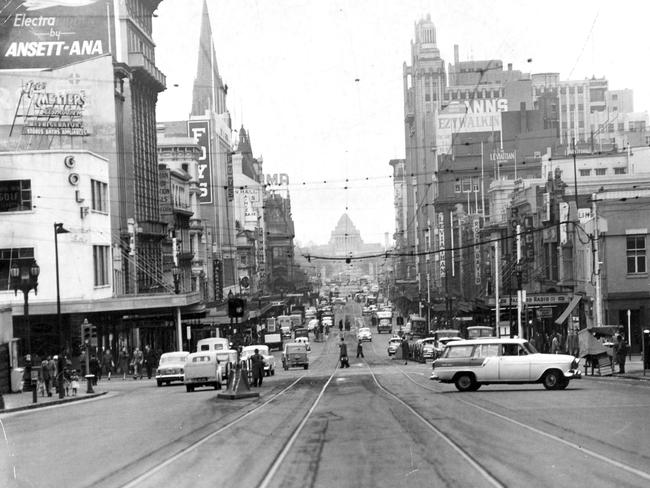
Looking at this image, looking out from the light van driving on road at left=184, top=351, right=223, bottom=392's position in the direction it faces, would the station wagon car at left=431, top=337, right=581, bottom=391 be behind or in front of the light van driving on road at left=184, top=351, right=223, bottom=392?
behind

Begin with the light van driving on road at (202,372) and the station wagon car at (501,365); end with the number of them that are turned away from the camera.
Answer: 1

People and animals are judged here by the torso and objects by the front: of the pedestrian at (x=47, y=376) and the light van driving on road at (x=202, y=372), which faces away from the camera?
the light van driving on road

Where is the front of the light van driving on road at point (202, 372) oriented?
away from the camera

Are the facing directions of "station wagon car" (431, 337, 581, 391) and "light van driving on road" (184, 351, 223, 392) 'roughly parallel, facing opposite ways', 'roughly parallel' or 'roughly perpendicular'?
roughly perpendicular
